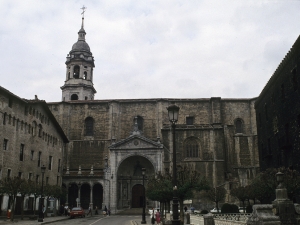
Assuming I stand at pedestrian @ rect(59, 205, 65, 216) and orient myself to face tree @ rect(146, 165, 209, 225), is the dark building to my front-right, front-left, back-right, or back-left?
front-left

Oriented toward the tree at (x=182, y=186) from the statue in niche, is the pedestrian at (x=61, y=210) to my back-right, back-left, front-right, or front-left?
front-right

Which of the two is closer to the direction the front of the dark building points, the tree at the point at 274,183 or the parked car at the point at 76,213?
the parked car

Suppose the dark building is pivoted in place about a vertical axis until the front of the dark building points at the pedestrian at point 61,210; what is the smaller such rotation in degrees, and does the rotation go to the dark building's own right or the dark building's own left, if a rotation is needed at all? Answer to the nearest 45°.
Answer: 0° — it already faces them

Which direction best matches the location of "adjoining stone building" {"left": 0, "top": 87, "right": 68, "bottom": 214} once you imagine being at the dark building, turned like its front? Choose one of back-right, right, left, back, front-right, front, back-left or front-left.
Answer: front

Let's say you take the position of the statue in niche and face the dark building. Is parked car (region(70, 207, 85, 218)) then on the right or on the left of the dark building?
right

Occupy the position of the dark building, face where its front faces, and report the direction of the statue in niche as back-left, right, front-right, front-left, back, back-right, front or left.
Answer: front-right

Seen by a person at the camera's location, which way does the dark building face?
facing to the left of the viewer

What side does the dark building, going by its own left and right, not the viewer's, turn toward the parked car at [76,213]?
front

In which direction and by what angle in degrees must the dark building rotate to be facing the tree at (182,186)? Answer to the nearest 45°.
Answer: approximately 45° to its left
